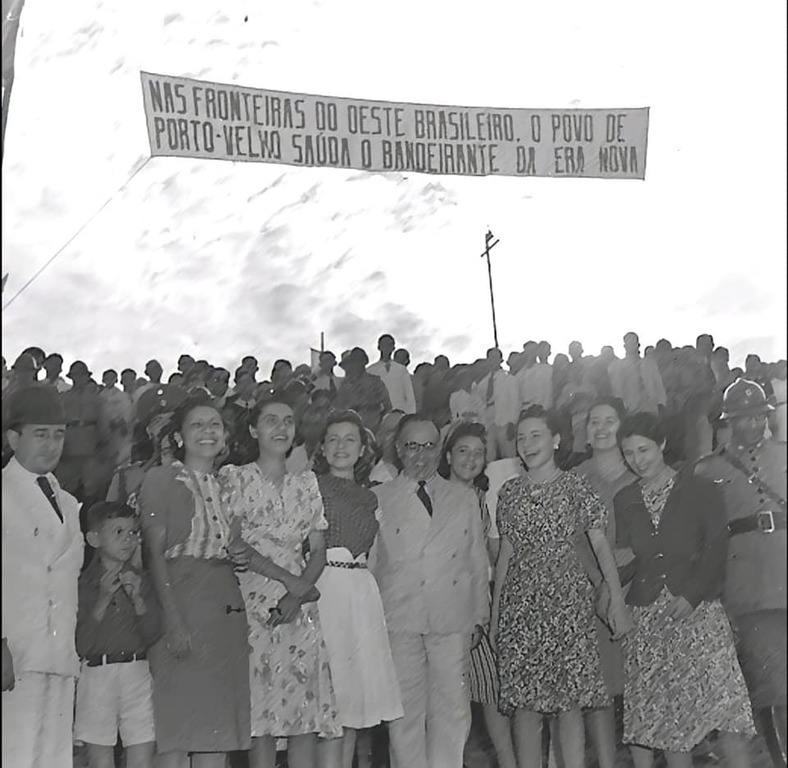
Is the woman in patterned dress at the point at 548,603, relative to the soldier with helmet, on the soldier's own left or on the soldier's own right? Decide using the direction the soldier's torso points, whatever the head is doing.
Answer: on the soldier's own right

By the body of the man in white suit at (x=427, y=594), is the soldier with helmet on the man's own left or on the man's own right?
on the man's own left

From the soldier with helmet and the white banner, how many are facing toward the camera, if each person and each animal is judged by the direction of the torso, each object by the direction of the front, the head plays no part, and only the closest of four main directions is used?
2

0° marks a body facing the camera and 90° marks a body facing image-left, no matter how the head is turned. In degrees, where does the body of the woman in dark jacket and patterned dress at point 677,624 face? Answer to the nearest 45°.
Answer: approximately 45°

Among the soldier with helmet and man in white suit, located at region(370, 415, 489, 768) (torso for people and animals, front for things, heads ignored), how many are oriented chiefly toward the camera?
2

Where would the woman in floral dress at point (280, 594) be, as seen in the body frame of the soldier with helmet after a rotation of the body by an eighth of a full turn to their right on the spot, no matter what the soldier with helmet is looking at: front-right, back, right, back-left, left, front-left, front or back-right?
front-right
